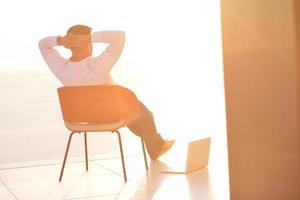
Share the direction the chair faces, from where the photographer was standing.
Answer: facing away from the viewer and to the right of the viewer

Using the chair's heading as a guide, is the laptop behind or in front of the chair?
in front

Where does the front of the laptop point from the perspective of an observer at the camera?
facing away from the viewer and to the left of the viewer

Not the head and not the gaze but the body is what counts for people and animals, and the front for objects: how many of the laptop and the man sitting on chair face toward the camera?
0

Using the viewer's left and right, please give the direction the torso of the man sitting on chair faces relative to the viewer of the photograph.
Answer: facing away from the viewer and to the right of the viewer

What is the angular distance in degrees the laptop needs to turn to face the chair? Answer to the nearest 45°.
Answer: approximately 45° to its left
